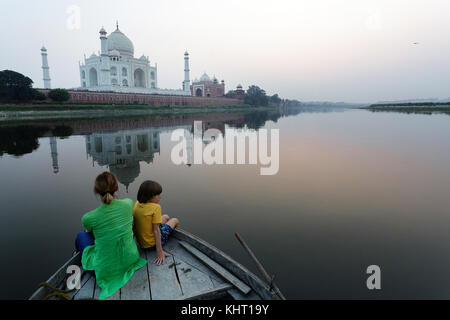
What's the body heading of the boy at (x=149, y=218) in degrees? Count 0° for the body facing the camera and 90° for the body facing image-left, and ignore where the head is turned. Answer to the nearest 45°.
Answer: approximately 225°

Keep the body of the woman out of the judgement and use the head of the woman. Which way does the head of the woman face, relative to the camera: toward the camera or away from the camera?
away from the camera

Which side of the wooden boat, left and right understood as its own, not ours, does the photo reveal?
back
